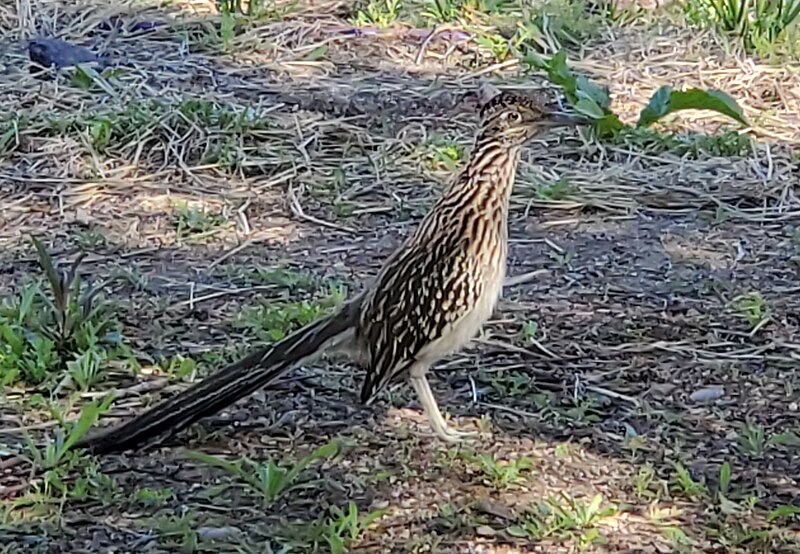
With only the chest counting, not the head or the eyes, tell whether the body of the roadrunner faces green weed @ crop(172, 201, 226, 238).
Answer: no

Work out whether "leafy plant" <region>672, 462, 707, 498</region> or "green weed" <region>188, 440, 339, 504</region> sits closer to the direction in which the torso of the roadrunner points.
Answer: the leafy plant

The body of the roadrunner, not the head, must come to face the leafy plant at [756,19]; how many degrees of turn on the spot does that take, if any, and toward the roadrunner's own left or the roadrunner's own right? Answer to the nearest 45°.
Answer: approximately 45° to the roadrunner's own left

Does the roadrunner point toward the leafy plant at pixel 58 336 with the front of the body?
no

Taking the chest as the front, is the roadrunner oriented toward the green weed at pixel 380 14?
no

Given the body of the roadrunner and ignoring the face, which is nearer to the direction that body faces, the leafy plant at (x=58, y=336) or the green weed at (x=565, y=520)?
the green weed

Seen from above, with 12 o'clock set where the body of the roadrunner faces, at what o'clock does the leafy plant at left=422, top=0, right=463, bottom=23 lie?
The leafy plant is roughly at 9 o'clock from the roadrunner.

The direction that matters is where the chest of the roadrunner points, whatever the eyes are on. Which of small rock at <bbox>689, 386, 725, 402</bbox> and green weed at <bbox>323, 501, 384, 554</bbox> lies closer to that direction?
the small rock

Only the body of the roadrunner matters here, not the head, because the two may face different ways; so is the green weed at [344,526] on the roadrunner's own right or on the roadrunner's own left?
on the roadrunner's own right

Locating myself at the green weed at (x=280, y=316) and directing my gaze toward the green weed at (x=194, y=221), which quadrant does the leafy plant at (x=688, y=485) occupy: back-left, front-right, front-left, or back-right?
back-right

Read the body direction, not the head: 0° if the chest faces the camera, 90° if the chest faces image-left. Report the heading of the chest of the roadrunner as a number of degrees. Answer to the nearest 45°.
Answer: approximately 270°

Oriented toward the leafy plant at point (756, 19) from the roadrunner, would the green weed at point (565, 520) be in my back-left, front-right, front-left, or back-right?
back-right

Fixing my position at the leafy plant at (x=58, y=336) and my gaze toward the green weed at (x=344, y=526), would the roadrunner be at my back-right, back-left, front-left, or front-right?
front-left

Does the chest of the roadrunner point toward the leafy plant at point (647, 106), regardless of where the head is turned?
no

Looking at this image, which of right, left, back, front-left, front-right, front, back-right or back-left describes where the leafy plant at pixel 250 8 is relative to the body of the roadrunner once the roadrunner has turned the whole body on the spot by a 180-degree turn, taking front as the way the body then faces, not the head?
right

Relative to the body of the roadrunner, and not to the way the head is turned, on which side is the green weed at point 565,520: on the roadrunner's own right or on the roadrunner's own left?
on the roadrunner's own right

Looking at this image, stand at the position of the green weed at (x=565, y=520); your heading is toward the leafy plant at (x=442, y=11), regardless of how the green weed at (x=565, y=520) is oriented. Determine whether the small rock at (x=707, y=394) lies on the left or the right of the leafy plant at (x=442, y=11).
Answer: right

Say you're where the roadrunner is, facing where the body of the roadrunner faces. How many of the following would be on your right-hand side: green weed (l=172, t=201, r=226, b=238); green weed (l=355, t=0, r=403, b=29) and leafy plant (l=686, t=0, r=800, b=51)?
0

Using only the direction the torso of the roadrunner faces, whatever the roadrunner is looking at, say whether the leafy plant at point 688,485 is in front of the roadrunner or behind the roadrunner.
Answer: in front
